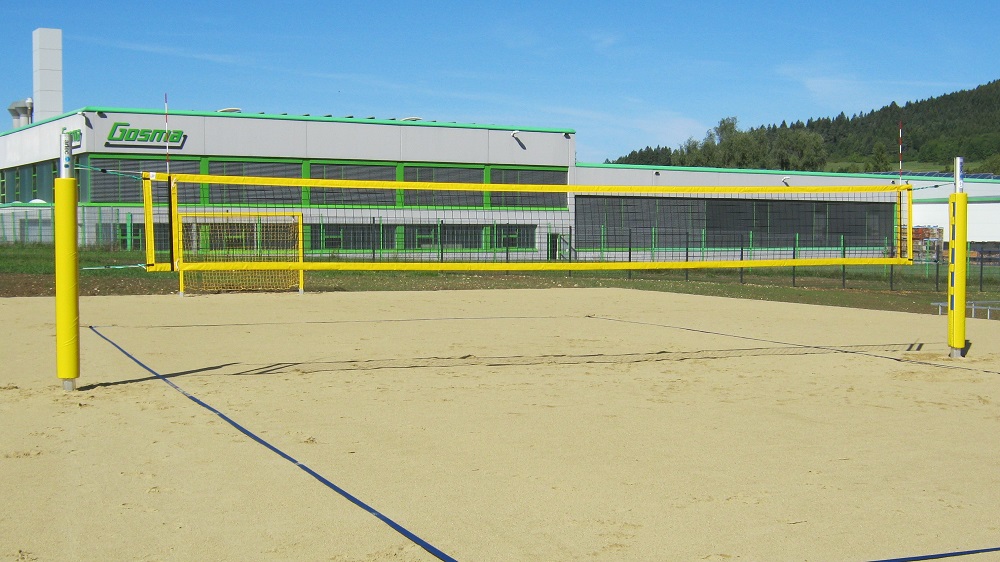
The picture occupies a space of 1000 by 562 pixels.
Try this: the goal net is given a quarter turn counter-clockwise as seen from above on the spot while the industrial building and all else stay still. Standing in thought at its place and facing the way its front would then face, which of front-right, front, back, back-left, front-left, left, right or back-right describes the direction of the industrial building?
left

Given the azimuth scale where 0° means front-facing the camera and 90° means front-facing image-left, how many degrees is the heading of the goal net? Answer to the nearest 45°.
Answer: approximately 0°

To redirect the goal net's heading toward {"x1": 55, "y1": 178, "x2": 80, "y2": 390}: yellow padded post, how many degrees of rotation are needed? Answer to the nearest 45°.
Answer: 0° — it already faces it
